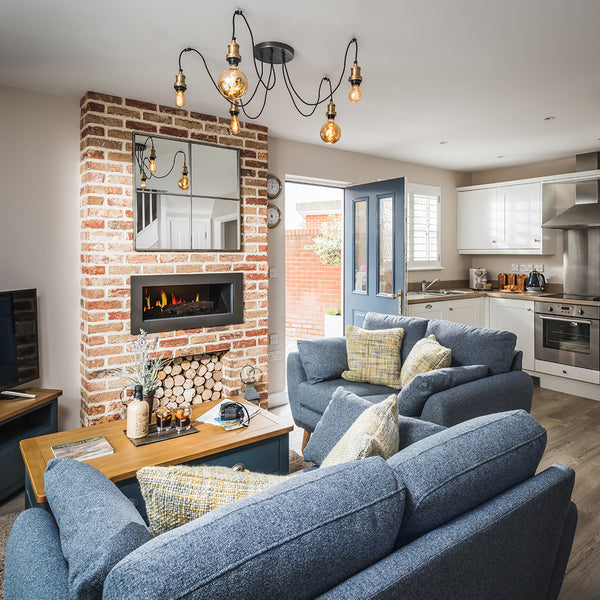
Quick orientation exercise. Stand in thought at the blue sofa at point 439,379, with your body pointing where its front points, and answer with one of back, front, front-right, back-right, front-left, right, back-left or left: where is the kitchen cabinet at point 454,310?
back-right

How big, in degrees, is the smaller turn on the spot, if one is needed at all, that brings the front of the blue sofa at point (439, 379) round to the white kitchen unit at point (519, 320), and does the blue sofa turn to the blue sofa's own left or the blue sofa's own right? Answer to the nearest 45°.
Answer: approximately 135° to the blue sofa's own right

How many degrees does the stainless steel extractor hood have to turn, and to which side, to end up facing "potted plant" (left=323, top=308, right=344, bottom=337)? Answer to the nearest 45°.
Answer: approximately 90° to its right

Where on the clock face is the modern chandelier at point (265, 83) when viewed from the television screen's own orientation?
The modern chandelier is roughly at 12 o'clock from the television screen.

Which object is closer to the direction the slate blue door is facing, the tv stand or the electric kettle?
the tv stand

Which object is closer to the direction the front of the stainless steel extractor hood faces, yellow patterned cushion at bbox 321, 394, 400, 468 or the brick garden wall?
the yellow patterned cushion

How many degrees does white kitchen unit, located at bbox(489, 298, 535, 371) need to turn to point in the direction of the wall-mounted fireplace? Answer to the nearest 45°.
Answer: approximately 45° to its right

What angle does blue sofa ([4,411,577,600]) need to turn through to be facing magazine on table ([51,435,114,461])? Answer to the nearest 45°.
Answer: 0° — it already faces it

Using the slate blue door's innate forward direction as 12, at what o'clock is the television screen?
The television screen is roughly at 12 o'clock from the slate blue door.

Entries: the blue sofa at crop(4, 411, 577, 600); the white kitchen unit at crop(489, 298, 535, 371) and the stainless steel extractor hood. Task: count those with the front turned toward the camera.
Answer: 2

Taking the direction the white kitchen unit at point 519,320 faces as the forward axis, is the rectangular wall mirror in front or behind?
in front
